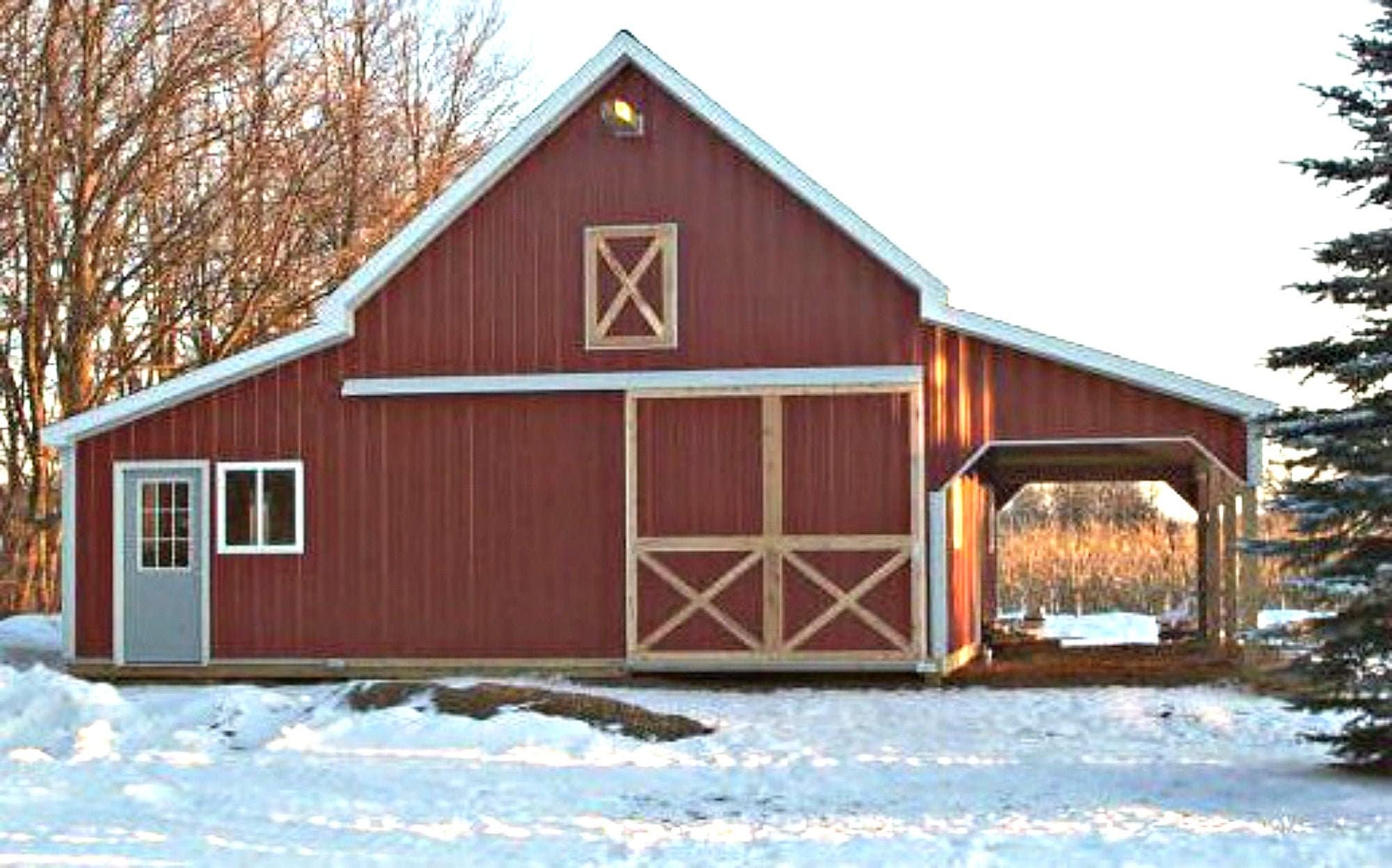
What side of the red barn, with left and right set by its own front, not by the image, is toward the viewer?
front

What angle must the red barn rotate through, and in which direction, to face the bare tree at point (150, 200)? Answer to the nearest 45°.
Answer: approximately 135° to its right

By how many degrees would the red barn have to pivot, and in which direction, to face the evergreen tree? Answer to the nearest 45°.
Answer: approximately 45° to its left

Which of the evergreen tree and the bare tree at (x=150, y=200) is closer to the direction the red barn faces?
the evergreen tree
